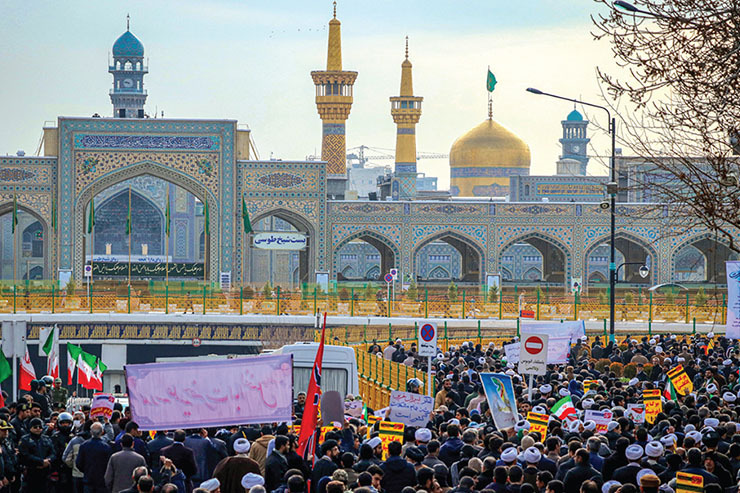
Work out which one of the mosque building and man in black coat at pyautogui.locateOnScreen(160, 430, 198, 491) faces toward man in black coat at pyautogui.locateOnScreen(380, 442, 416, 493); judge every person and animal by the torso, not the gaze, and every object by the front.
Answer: the mosque building

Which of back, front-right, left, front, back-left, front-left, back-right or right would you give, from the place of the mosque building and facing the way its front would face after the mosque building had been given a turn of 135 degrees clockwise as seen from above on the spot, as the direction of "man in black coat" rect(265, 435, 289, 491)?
back-left

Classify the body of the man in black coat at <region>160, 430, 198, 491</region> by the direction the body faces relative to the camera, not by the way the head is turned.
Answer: away from the camera

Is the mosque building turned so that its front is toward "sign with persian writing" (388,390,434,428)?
yes

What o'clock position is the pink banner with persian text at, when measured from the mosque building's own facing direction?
The pink banner with persian text is roughly at 12 o'clock from the mosque building.

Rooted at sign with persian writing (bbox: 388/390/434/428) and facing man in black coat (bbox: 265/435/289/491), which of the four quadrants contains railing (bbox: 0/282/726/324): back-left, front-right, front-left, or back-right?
back-right

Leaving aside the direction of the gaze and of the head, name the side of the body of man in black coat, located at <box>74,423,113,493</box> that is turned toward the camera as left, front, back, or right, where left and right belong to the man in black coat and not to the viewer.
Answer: back

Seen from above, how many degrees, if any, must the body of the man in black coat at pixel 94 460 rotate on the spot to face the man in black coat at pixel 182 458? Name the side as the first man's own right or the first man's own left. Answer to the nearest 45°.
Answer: approximately 135° to the first man's own right

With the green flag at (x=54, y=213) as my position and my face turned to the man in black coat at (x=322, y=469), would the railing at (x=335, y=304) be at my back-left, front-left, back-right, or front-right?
front-left

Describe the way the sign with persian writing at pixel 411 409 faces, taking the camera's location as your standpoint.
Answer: facing the viewer

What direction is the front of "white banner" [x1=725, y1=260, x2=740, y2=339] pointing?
toward the camera

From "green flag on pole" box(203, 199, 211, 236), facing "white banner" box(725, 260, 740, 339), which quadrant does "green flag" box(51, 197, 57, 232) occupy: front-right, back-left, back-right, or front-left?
back-right

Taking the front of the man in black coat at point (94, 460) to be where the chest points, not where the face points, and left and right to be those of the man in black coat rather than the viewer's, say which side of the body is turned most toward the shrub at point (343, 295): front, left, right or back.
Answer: front
